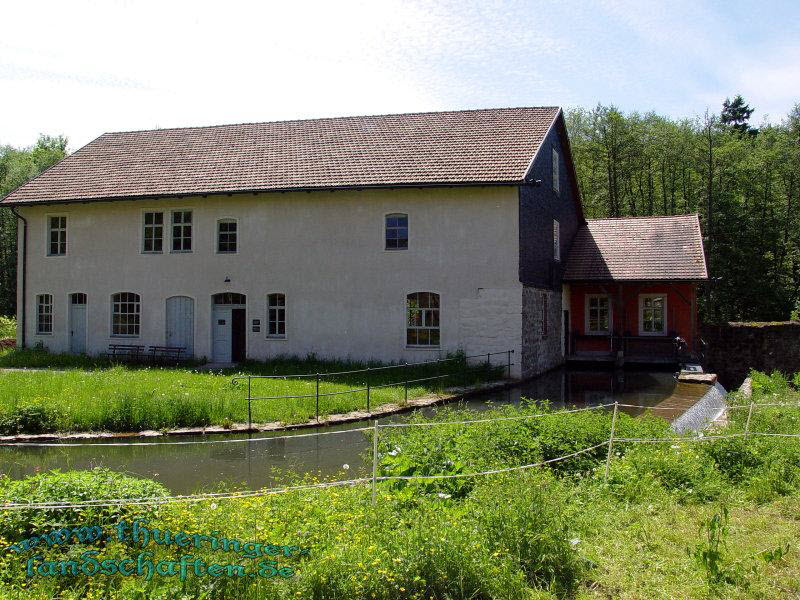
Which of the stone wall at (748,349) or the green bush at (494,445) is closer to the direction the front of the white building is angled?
the green bush

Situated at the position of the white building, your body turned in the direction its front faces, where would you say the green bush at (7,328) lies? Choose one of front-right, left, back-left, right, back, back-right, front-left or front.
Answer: right

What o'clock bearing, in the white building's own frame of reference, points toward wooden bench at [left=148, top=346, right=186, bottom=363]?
The wooden bench is roughly at 2 o'clock from the white building.

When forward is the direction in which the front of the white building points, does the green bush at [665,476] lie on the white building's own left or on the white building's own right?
on the white building's own left

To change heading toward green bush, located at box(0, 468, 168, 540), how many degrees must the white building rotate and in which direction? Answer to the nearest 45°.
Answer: approximately 45° to its left

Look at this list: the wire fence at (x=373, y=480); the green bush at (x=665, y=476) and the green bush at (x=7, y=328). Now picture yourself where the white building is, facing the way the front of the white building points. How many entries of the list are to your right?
1

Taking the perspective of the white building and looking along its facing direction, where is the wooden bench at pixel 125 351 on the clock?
The wooden bench is roughly at 2 o'clock from the white building.

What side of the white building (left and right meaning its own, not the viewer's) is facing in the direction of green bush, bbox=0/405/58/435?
front

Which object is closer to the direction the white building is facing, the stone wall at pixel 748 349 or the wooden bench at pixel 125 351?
the wooden bench

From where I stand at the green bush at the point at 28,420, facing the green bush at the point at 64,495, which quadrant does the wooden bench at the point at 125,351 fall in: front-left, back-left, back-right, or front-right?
back-left

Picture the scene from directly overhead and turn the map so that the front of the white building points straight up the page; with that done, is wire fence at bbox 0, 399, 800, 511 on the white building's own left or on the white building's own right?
on the white building's own left

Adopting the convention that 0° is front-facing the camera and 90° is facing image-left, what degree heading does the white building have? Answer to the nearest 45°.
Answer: approximately 45°
